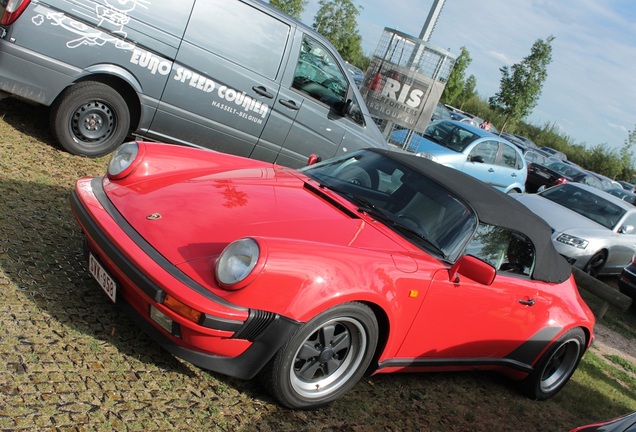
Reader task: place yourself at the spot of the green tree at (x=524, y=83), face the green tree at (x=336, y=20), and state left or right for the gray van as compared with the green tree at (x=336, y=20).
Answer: left

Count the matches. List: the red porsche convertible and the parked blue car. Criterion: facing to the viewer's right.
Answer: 0

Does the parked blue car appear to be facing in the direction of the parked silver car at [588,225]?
no

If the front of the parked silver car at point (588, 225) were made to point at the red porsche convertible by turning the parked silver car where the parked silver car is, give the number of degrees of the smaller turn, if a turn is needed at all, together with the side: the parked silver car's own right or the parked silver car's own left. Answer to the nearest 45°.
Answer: approximately 45° to the parked silver car's own left

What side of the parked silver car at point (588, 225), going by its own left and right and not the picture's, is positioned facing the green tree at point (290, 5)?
right

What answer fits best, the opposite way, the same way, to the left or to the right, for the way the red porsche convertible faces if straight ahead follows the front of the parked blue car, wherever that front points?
the same way

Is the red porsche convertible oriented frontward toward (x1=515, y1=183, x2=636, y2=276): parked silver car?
no

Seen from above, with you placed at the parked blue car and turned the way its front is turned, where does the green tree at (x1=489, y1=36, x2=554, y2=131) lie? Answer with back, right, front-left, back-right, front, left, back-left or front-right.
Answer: back-right

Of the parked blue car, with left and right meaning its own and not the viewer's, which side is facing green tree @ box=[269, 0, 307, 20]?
right

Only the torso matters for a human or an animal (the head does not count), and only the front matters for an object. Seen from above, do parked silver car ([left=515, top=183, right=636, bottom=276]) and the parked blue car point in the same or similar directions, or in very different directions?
same or similar directions

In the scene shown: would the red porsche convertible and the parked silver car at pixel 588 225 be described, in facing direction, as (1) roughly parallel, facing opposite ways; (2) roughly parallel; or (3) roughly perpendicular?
roughly parallel

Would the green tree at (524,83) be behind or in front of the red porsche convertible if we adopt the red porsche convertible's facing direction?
behind

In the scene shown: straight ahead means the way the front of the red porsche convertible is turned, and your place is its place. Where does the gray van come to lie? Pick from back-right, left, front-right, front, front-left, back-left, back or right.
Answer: right

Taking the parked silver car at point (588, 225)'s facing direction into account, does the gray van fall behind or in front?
in front

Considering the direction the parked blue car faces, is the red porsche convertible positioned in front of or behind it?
in front

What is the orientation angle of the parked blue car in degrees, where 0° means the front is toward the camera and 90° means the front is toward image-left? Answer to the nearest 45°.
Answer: approximately 45°

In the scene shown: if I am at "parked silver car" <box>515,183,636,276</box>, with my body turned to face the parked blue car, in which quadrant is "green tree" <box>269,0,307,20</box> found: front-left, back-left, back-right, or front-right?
front-right

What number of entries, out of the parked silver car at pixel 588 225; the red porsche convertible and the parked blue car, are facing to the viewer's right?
0

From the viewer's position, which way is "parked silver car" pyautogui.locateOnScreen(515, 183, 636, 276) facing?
facing the viewer and to the left of the viewer

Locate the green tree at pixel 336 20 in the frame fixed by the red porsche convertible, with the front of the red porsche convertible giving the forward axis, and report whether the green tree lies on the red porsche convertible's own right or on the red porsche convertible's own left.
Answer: on the red porsche convertible's own right

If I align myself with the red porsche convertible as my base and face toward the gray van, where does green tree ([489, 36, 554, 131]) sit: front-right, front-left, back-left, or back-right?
front-right

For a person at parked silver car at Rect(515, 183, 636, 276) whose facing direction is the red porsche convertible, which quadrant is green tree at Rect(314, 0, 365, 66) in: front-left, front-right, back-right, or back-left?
back-right

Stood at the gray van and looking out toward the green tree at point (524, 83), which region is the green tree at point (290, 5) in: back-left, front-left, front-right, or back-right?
front-left
